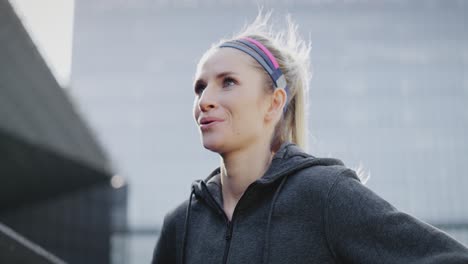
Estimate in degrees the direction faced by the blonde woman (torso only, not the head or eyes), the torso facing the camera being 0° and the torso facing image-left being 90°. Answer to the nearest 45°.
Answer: approximately 45°

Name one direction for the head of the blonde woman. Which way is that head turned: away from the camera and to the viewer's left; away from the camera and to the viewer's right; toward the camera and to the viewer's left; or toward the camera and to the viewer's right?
toward the camera and to the viewer's left
